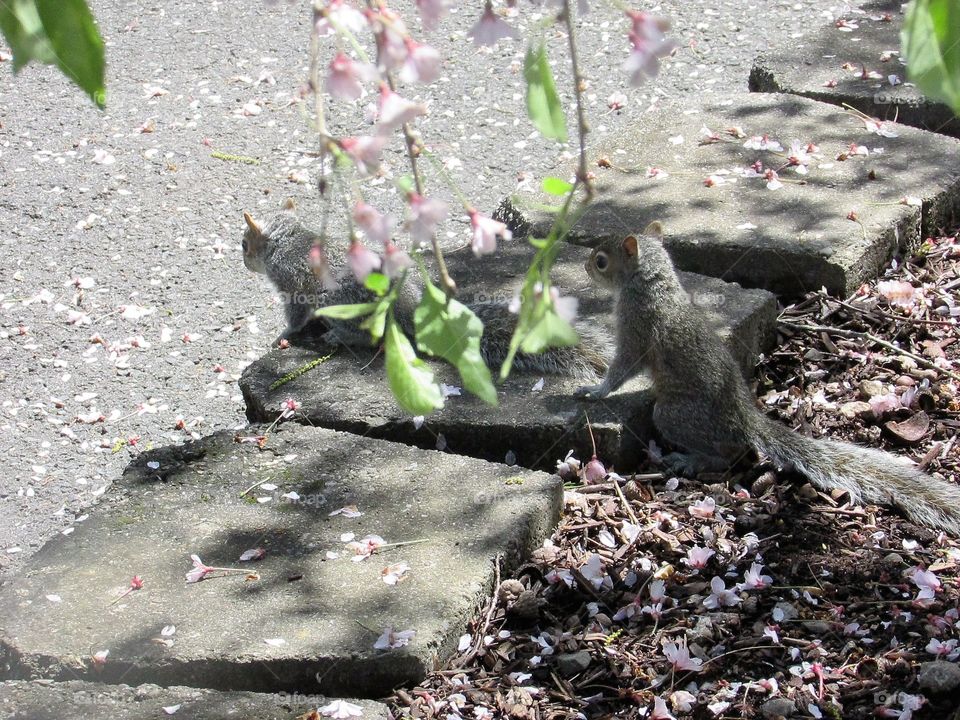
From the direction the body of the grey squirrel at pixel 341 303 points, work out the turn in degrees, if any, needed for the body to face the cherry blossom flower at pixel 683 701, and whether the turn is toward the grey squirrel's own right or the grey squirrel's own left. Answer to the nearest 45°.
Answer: approximately 90° to the grey squirrel's own left

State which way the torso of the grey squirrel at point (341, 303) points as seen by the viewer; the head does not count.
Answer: to the viewer's left

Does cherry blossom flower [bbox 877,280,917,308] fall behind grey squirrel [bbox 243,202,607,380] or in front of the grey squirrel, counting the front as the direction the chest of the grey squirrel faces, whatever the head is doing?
behind

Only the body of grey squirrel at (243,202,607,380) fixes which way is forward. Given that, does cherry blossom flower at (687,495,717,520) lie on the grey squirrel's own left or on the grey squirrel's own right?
on the grey squirrel's own left

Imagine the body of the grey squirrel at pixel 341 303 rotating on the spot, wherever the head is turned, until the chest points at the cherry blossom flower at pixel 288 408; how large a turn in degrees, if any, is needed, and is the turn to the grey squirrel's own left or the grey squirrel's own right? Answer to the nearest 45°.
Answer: approximately 90° to the grey squirrel's own left

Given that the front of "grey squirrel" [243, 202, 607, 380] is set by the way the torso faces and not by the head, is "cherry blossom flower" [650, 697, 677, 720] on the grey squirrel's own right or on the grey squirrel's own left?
on the grey squirrel's own left

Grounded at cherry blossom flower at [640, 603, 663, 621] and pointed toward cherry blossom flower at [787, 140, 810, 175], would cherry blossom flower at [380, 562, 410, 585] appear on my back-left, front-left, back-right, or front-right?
back-left

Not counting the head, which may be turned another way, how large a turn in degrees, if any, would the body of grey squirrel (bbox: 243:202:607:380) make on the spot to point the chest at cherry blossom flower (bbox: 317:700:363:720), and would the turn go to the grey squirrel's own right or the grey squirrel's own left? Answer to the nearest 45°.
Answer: approximately 90° to the grey squirrel's own left

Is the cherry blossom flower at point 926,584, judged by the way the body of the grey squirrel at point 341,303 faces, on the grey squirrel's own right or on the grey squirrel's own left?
on the grey squirrel's own left

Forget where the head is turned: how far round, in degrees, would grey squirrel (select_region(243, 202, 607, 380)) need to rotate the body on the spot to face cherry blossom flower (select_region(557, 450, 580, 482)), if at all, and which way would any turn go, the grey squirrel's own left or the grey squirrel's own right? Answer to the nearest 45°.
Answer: approximately 135° to the grey squirrel's own left

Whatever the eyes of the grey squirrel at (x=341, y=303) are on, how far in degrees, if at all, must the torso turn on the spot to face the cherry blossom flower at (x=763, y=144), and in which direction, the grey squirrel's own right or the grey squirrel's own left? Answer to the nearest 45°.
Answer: approximately 180°

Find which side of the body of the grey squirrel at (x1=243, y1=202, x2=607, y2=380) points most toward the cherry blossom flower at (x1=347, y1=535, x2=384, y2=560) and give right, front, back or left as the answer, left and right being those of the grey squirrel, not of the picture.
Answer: left

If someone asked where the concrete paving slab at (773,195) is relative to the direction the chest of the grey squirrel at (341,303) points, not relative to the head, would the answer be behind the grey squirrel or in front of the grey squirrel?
behind

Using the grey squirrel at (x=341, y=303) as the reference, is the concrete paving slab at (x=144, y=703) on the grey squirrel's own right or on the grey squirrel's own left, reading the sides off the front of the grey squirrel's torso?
on the grey squirrel's own left
